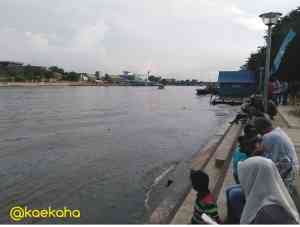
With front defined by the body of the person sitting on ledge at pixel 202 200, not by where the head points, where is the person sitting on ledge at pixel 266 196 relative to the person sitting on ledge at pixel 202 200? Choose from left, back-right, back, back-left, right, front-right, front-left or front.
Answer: back

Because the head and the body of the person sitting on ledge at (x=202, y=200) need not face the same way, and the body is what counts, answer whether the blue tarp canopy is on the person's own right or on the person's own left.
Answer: on the person's own right

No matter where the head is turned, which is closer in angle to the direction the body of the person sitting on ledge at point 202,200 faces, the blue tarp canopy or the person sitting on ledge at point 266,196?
the blue tarp canopy

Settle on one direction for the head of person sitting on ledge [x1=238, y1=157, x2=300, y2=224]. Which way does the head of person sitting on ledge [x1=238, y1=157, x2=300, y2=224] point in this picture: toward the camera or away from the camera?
away from the camera

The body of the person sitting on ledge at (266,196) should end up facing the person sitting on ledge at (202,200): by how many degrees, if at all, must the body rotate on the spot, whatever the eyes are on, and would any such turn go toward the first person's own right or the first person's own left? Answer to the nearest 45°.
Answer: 0° — they already face them

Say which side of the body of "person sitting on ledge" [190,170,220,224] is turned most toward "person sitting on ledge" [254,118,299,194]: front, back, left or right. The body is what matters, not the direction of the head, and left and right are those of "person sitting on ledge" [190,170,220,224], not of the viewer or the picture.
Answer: right

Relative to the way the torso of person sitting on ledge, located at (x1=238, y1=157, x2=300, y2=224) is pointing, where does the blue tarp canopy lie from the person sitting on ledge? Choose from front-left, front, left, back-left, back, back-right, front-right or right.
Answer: front-right

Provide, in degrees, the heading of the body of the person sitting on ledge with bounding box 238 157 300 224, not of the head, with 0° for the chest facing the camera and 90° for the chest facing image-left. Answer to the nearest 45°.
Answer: approximately 135°

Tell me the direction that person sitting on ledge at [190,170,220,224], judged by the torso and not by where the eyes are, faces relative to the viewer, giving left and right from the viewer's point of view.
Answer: facing away from the viewer and to the left of the viewer

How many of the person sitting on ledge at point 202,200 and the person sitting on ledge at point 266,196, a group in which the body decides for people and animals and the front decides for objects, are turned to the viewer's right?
0
